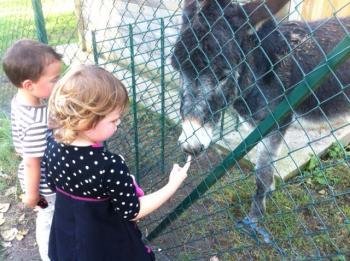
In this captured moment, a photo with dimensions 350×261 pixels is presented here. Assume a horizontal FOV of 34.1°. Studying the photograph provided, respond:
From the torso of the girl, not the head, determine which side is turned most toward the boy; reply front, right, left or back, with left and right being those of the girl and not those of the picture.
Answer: left

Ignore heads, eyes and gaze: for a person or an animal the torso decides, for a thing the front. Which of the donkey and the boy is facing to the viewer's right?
the boy

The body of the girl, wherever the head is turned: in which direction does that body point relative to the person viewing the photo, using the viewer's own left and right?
facing away from the viewer and to the right of the viewer

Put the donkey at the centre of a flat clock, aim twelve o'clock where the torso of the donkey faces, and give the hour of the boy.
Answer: The boy is roughly at 12 o'clock from the donkey.

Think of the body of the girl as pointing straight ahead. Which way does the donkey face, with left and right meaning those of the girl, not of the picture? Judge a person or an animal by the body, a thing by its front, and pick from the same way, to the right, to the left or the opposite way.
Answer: the opposite way

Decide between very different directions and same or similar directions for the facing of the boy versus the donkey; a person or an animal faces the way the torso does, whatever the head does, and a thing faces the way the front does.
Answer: very different directions

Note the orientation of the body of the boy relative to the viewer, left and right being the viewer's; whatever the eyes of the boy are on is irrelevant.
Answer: facing to the right of the viewer

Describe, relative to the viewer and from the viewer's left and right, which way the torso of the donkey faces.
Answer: facing the viewer and to the left of the viewer

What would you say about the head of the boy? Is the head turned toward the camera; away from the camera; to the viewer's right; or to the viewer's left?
to the viewer's right
